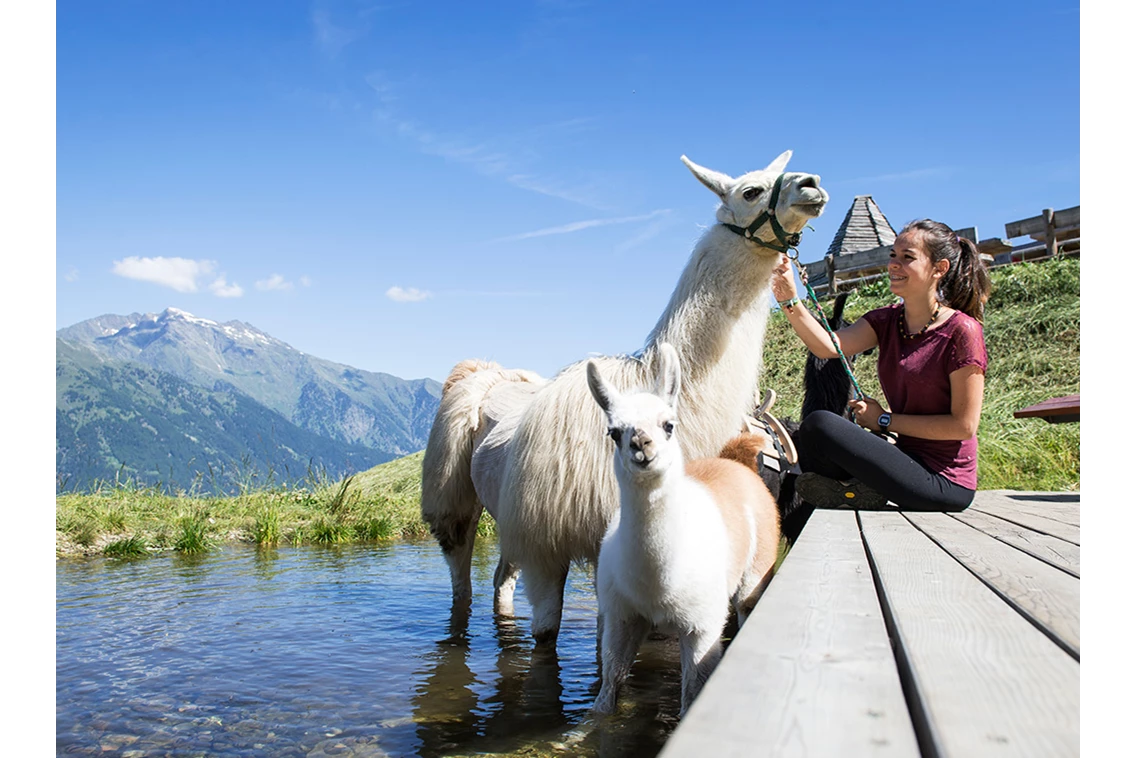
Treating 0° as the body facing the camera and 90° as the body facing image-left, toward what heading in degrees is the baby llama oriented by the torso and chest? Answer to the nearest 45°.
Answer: approximately 45°

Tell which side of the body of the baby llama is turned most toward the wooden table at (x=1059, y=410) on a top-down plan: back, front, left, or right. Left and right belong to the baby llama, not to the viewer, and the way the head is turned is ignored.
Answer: back

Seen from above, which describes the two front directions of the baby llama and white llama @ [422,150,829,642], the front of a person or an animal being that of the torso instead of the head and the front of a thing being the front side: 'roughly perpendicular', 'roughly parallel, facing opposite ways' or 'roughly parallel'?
roughly perpendicular

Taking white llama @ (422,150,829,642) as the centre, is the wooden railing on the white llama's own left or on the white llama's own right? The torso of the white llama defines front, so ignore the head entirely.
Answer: on the white llama's own left

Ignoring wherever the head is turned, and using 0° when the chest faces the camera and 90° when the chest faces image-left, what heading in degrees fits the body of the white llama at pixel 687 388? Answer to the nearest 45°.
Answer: approximately 315°

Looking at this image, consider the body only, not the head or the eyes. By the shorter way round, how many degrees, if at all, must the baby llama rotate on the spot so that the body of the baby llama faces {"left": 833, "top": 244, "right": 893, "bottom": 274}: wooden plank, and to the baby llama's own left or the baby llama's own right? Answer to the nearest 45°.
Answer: approximately 135° to the baby llama's own right
